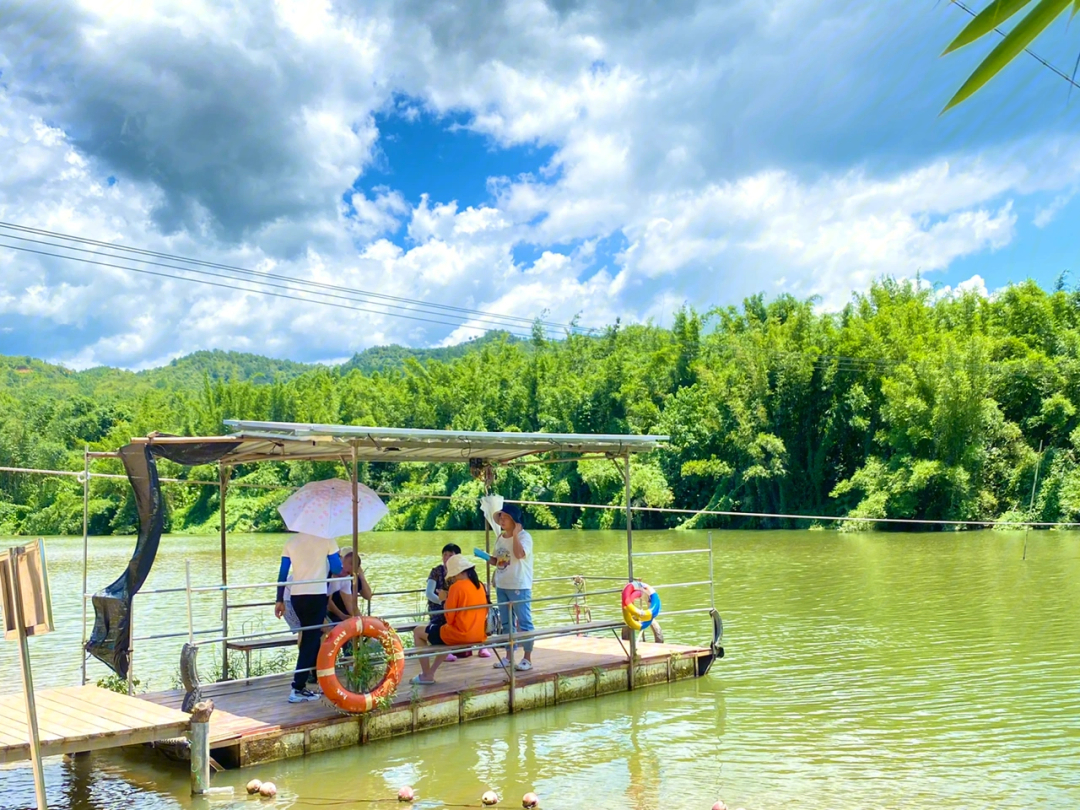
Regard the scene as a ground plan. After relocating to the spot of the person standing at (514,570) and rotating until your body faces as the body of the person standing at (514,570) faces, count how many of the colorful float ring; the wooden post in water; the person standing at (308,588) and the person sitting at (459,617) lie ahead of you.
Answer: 3

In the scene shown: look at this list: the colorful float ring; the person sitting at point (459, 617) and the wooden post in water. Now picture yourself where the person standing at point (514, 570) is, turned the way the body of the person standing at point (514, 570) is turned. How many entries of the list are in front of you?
2

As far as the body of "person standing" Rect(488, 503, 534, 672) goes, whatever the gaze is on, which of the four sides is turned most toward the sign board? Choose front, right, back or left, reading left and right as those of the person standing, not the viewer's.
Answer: front

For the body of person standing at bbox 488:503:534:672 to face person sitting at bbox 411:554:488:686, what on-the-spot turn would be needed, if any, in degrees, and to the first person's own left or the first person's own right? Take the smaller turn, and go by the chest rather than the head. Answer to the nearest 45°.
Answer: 0° — they already face them

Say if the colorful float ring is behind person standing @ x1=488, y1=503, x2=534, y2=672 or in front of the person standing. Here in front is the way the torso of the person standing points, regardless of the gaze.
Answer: behind

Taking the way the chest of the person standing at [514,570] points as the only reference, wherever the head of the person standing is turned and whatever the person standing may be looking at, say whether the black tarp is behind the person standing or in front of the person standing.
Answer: in front

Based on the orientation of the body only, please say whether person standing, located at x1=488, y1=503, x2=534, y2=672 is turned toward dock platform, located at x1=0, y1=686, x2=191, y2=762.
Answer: yes

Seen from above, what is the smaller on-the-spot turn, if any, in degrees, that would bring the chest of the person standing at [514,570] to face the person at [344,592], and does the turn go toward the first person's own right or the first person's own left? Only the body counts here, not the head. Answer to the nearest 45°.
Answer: approximately 45° to the first person's own right

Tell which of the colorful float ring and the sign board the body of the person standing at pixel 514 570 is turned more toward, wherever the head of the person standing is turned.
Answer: the sign board

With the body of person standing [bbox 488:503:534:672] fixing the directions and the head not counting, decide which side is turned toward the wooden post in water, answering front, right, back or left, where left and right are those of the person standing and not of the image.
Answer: front

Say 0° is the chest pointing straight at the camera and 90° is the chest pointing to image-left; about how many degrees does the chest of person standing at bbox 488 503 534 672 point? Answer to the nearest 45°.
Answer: approximately 45°
